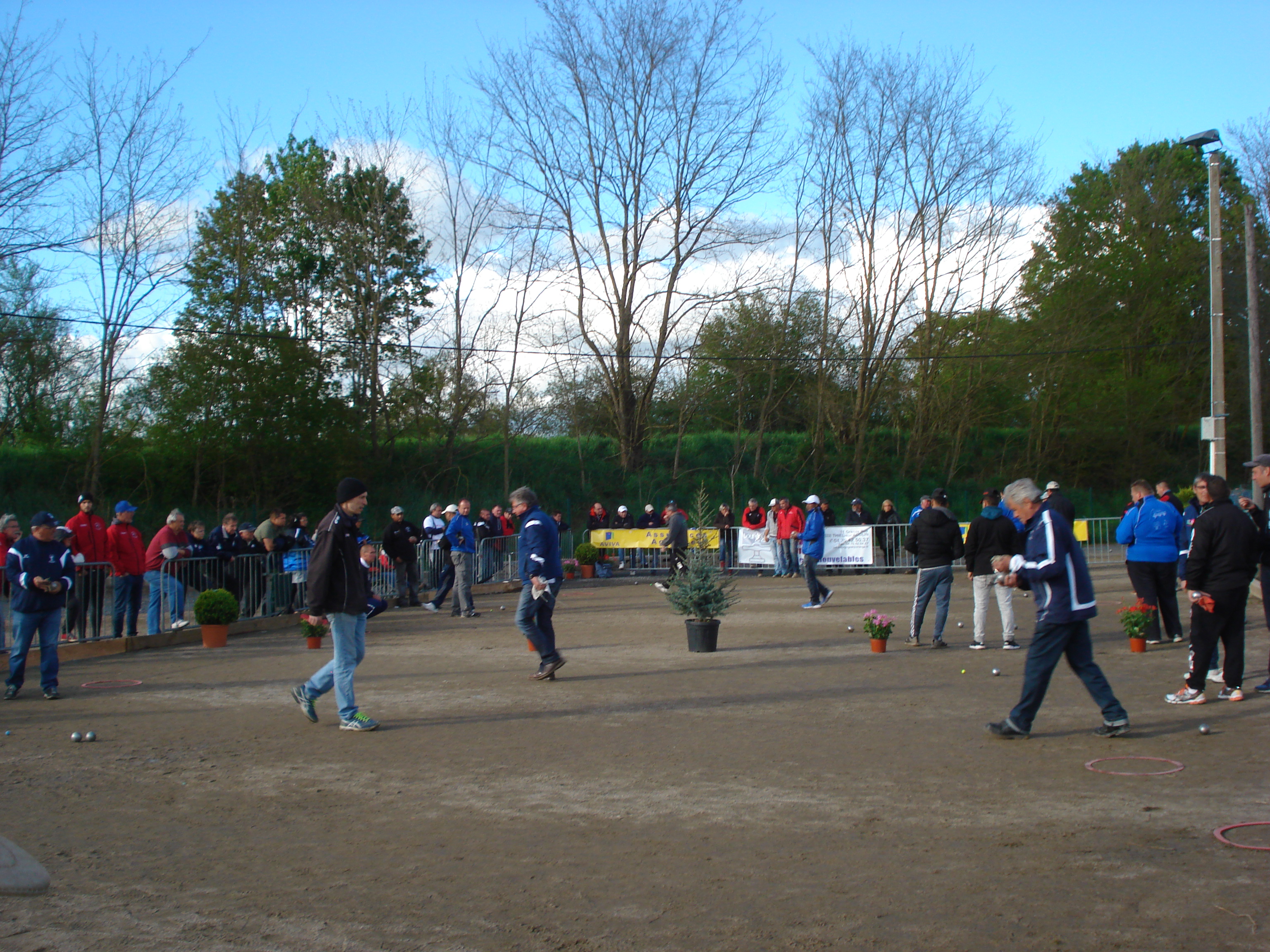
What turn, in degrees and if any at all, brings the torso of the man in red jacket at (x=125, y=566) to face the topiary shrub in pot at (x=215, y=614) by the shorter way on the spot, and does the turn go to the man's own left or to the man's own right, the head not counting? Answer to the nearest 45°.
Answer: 0° — they already face it

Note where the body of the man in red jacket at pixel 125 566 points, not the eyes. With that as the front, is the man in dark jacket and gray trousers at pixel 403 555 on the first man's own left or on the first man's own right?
on the first man's own left

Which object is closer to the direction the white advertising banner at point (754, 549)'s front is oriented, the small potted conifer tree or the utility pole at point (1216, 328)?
the small potted conifer tree

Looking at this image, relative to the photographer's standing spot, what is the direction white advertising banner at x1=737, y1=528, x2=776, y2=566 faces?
facing the viewer

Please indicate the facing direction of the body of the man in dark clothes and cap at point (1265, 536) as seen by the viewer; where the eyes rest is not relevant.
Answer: to the viewer's left

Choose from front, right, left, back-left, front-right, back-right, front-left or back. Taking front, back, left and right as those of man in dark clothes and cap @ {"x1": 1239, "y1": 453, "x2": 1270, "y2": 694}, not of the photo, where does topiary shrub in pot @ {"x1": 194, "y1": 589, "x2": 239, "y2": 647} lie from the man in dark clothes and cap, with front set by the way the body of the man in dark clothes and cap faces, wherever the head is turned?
front

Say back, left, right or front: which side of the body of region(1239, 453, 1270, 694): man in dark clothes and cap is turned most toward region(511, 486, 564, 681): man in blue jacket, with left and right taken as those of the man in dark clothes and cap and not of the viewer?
front

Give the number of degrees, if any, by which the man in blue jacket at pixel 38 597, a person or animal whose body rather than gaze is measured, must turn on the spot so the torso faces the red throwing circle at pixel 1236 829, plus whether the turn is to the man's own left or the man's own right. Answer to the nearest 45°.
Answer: approximately 45° to the man's own left

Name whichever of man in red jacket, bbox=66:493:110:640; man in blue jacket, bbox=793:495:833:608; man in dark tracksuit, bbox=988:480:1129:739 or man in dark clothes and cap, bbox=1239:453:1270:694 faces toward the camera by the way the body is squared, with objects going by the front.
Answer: the man in red jacket

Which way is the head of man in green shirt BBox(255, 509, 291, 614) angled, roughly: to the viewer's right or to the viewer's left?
to the viewer's right

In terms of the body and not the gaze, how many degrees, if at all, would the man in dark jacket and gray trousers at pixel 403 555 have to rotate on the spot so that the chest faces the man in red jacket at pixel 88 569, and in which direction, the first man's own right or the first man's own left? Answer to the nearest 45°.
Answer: approximately 45° to the first man's own right

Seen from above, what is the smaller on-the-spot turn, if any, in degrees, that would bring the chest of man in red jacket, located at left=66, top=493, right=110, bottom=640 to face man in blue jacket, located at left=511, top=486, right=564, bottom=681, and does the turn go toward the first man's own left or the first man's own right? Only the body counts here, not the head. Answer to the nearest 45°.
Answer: approximately 45° to the first man's own left
